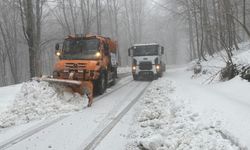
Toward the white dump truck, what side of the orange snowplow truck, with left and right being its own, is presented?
back

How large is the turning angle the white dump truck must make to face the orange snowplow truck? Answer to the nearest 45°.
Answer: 0° — it already faces it

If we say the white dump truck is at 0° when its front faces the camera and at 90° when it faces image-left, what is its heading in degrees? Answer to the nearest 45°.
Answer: approximately 0°

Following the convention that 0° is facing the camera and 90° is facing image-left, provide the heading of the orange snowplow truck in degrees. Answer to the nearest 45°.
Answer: approximately 45°
